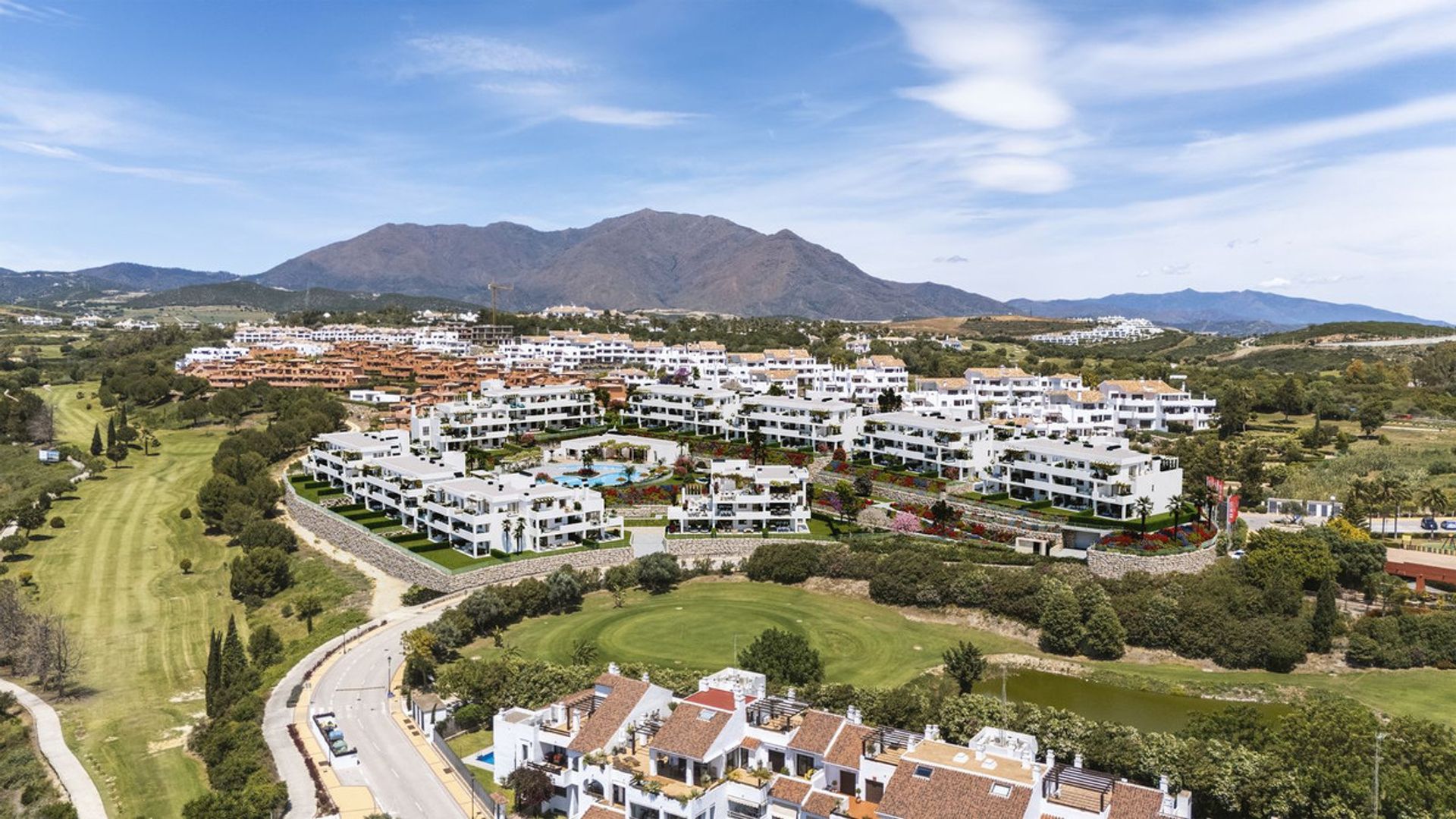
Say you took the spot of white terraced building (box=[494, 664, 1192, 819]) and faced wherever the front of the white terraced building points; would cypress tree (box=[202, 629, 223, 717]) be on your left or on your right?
on your right

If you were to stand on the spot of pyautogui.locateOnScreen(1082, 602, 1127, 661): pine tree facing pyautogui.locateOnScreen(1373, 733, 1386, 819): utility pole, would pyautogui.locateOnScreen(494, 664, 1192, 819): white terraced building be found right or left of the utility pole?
right

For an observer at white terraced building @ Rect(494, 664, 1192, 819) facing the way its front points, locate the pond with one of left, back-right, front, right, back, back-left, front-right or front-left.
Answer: back

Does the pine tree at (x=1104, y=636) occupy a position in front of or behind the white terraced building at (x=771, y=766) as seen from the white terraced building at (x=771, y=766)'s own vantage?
behind

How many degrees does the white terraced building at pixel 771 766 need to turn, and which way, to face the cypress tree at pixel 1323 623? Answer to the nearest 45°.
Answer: approximately 180°

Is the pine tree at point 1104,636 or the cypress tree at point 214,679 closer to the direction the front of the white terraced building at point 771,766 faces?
the cypress tree

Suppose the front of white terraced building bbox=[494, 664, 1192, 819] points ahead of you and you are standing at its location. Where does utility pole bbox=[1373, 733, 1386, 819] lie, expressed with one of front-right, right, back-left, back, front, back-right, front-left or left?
back-left

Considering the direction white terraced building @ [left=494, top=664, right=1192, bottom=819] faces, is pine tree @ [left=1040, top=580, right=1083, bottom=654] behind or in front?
behind

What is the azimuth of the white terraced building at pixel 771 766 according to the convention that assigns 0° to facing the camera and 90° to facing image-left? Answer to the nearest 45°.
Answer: approximately 45°
